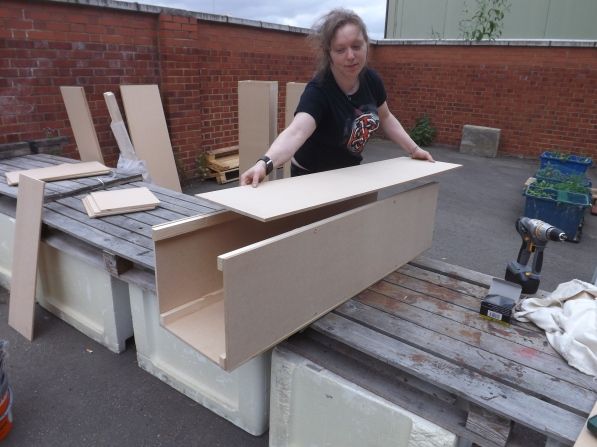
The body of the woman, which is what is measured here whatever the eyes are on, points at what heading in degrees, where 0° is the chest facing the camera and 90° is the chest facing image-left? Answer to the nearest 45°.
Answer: approximately 315°

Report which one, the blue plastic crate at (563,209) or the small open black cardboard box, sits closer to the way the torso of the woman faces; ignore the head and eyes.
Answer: the small open black cardboard box

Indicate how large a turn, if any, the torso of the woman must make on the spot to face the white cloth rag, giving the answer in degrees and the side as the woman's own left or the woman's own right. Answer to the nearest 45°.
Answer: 0° — they already face it

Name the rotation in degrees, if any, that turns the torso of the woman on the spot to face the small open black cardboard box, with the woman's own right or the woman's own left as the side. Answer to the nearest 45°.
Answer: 0° — they already face it

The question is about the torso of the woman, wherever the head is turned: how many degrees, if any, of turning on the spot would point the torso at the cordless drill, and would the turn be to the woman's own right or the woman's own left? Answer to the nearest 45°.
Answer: approximately 45° to the woman's own left

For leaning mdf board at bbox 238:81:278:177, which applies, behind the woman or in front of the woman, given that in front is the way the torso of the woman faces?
behind

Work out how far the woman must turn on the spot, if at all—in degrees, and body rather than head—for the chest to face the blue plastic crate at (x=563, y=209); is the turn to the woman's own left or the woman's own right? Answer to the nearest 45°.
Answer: approximately 90° to the woman's own left

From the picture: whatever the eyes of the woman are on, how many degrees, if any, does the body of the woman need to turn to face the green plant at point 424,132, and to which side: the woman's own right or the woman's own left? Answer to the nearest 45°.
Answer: approximately 135° to the woman's own left

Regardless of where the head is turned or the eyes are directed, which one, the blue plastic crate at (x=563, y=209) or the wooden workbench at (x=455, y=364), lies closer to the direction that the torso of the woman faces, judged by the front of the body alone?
the wooden workbench
